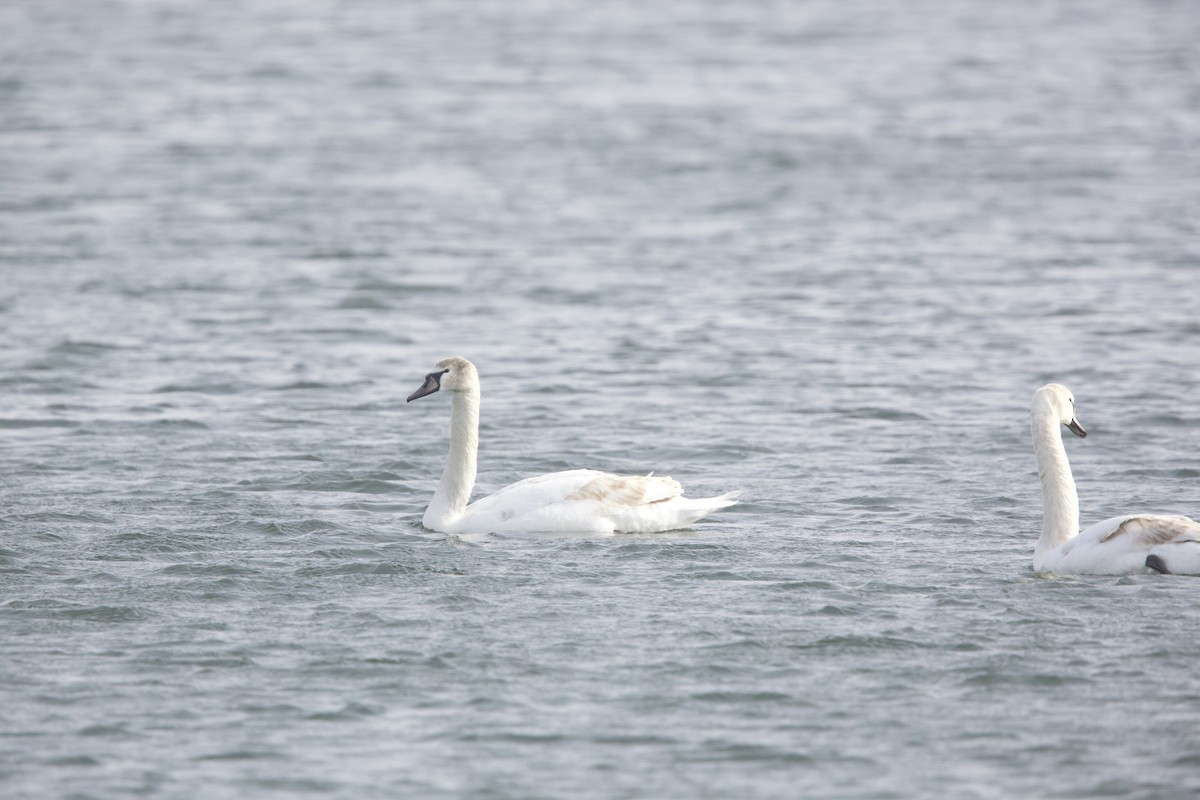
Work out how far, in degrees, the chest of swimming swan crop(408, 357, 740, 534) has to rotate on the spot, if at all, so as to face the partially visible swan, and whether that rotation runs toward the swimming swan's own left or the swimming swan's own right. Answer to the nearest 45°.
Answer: approximately 135° to the swimming swan's own left

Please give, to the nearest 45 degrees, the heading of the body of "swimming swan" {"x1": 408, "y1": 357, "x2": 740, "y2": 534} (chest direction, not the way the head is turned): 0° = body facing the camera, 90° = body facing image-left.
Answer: approximately 90°

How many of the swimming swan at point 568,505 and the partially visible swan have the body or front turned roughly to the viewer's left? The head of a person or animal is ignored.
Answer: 2

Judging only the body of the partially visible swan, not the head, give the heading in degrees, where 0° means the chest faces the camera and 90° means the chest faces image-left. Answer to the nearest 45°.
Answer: approximately 90°

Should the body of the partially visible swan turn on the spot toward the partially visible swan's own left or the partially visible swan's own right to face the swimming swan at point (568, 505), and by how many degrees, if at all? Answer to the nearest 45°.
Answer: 0° — it already faces it
